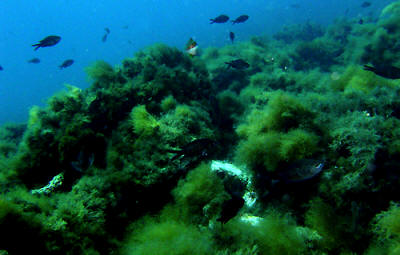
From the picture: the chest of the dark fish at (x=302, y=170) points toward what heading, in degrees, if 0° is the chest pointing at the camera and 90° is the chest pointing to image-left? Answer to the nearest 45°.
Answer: approximately 270°
